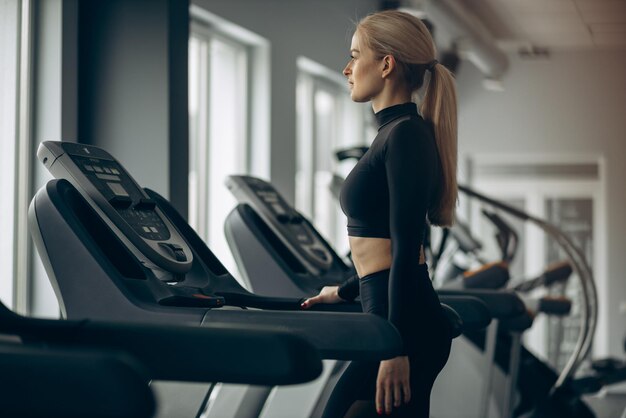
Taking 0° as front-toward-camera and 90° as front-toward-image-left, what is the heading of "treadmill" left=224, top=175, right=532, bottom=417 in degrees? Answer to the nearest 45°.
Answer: approximately 90°

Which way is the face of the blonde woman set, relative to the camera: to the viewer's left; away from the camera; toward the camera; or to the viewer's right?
to the viewer's left

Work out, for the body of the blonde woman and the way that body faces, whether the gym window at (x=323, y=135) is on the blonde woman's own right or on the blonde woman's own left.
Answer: on the blonde woman's own right

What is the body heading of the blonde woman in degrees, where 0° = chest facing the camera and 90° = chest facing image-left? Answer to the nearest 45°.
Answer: approximately 90°
